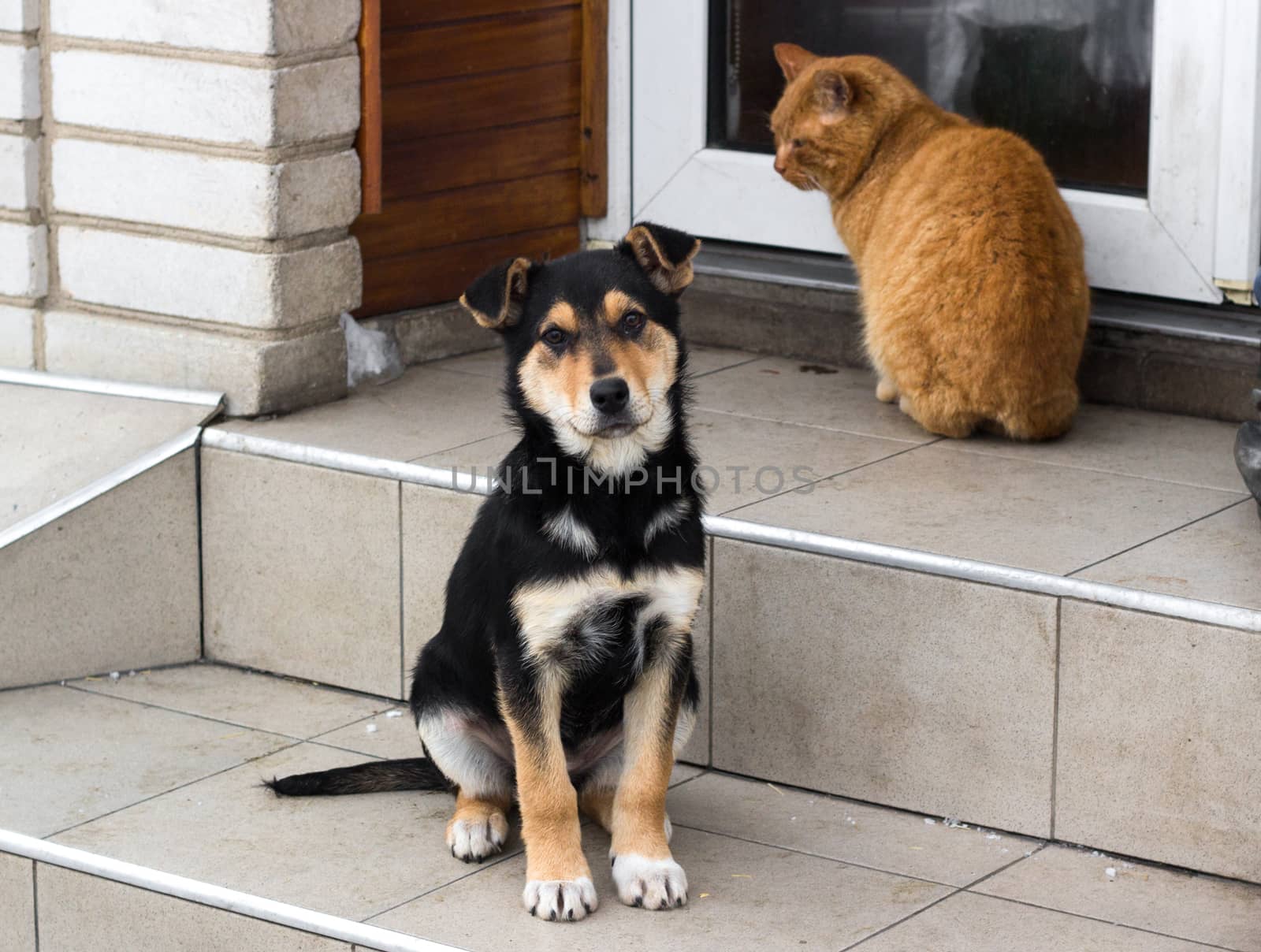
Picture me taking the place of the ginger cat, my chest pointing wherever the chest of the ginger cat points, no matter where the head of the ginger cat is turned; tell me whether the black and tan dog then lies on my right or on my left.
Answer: on my left

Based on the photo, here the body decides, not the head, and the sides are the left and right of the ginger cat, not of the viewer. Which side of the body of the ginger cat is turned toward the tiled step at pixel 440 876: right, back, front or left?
left

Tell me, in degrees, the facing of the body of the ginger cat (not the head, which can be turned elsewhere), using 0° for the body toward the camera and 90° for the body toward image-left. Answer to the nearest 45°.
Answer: approximately 135°
